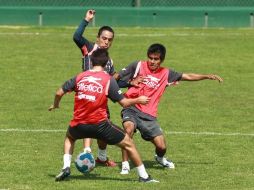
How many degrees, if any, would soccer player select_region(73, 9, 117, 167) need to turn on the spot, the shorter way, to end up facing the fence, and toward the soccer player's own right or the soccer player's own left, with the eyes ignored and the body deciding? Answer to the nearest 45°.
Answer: approximately 135° to the soccer player's own left

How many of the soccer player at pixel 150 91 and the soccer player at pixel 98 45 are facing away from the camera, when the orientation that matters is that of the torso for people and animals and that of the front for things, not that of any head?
0

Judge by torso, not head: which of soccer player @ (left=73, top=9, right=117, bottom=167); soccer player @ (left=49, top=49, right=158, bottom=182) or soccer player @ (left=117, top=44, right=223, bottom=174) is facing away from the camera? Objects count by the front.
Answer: soccer player @ (left=49, top=49, right=158, bottom=182)

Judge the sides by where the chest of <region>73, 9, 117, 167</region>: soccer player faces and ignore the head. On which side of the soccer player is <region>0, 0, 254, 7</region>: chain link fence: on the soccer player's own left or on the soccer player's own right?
on the soccer player's own left

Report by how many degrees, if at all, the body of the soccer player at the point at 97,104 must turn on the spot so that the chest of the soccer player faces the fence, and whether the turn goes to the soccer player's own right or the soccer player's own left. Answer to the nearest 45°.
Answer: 0° — they already face it

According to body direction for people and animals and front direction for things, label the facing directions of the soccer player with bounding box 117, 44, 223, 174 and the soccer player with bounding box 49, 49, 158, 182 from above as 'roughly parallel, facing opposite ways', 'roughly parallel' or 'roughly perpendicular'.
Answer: roughly parallel, facing opposite ways

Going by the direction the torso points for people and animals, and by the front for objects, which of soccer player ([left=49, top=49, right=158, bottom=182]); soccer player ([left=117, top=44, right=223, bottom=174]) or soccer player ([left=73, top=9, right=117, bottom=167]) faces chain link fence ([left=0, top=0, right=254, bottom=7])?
soccer player ([left=49, top=49, right=158, bottom=182])

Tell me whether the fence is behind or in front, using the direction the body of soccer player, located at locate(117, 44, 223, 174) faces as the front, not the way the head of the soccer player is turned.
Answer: behind

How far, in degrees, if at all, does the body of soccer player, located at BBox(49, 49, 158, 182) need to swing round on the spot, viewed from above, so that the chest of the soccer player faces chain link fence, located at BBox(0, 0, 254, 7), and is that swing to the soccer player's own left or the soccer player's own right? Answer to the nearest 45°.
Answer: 0° — they already face it

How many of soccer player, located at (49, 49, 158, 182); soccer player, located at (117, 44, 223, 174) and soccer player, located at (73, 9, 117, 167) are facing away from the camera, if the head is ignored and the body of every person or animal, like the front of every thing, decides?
1

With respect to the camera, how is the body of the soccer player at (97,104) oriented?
away from the camera

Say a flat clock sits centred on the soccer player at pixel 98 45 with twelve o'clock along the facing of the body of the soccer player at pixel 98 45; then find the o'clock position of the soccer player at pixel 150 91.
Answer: the soccer player at pixel 150 91 is roughly at 11 o'clock from the soccer player at pixel 98 45.

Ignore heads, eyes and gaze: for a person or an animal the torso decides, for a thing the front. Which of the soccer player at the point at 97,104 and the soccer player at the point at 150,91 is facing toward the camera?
the soccer player at the point at 150,91

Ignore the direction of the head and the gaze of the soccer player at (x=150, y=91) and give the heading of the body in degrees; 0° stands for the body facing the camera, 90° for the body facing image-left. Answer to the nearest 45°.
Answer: approximately 0°

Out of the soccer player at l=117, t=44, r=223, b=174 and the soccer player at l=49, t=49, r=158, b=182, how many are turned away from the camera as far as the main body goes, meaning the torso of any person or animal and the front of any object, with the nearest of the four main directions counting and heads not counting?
1

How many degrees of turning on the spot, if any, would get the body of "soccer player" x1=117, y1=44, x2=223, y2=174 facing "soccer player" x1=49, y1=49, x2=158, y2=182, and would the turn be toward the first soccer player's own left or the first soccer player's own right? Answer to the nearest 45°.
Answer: approximately 45° to the first soccer player's own right

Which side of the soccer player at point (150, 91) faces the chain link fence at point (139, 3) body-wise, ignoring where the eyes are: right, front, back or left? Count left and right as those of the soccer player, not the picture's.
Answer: back
